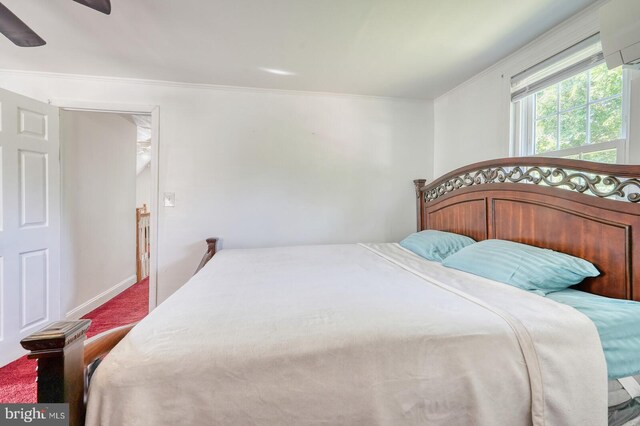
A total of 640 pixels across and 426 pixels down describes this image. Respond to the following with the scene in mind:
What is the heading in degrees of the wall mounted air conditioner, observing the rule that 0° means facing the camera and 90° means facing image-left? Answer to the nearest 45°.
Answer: approximately 45°

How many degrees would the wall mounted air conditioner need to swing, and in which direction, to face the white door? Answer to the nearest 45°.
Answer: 0° — it already faces it

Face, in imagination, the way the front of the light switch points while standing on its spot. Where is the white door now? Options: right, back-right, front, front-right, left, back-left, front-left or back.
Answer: right

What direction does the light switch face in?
toward the camera

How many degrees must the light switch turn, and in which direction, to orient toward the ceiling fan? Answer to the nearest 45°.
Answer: approximately 45° to its right

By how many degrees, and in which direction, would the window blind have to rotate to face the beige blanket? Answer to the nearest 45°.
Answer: approximately 45° to its left

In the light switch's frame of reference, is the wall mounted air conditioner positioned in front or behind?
in front

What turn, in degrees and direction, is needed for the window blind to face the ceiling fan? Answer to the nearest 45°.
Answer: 0° — it already faces it

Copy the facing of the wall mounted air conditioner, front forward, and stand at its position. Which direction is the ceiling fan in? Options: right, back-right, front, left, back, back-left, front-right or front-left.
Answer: front
